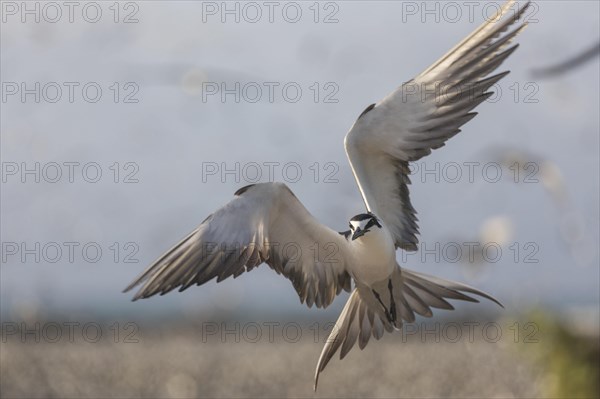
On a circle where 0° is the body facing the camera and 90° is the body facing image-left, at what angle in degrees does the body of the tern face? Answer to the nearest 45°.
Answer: approximately 0°
